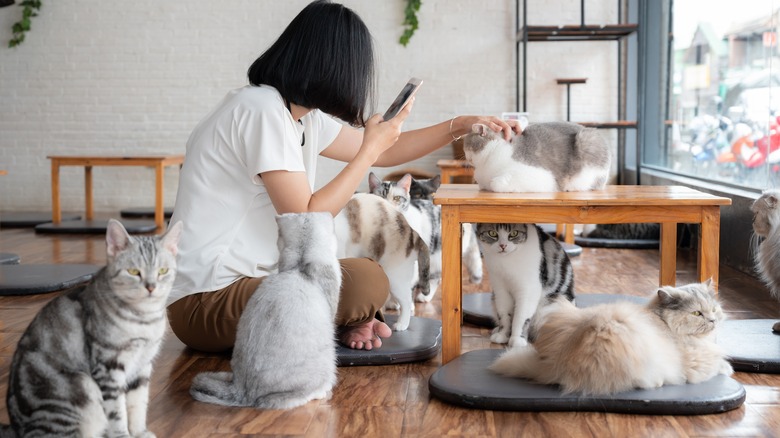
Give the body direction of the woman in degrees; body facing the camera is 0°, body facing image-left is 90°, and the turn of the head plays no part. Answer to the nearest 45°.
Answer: approximately 270°

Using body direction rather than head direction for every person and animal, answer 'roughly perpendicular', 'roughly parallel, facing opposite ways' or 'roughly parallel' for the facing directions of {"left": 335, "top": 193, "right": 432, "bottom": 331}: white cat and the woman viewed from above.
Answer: roughly parallel, facing opposite ways

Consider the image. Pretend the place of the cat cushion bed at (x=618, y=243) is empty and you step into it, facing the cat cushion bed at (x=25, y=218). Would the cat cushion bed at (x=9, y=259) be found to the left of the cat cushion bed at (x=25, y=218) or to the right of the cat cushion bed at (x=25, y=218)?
left

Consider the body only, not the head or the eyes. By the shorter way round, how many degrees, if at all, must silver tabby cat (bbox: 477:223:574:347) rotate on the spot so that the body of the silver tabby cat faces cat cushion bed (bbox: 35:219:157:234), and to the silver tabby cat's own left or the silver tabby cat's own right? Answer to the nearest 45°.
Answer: approximately 90° to the silver tabby cat's own right

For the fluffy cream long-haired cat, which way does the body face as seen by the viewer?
to the viewer's right

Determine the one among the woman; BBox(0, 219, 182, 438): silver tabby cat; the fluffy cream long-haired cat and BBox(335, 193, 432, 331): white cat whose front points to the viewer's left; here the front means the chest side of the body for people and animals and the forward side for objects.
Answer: the white cat

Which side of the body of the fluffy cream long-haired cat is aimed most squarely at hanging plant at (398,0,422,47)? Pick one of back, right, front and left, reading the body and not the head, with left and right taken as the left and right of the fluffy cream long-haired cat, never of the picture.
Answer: left

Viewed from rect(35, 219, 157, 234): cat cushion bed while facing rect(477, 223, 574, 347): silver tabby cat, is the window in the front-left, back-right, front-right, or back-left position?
front-left

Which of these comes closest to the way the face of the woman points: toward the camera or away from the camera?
away from the camera

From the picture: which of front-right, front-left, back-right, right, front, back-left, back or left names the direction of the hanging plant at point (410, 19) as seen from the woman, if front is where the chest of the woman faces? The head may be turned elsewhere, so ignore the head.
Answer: left

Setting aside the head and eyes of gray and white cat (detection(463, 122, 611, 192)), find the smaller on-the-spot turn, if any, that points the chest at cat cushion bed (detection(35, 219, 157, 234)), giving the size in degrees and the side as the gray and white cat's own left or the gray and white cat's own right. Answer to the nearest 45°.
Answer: approximately 45° to the gray and white cat's own right

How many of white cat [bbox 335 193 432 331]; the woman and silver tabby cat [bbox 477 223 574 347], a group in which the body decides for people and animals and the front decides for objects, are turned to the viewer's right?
1

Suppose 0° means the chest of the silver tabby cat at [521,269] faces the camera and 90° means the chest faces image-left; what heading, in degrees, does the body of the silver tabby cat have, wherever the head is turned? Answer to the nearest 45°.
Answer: approximately 45°

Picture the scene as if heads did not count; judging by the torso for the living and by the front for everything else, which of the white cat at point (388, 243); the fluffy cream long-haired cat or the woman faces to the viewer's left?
the white cat

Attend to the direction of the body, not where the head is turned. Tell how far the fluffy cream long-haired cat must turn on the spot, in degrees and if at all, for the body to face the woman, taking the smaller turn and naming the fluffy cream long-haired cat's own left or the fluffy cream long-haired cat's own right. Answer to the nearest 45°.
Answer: approximately 180°
